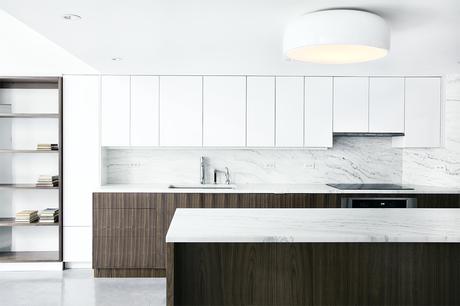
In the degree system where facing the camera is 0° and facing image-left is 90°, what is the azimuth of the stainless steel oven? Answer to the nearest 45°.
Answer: approximately 0°

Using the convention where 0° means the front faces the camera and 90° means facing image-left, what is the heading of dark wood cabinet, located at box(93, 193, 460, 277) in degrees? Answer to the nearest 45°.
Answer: approximately 0°

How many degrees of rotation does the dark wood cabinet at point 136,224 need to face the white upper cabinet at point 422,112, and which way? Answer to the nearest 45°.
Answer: approximately 90° to its left

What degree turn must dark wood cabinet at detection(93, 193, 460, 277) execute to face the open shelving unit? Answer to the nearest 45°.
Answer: approximately 90° to its right

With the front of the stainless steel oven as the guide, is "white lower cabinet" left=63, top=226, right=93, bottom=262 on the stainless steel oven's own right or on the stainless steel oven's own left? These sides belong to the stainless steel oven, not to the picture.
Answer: on the stainless steel oven's own right
